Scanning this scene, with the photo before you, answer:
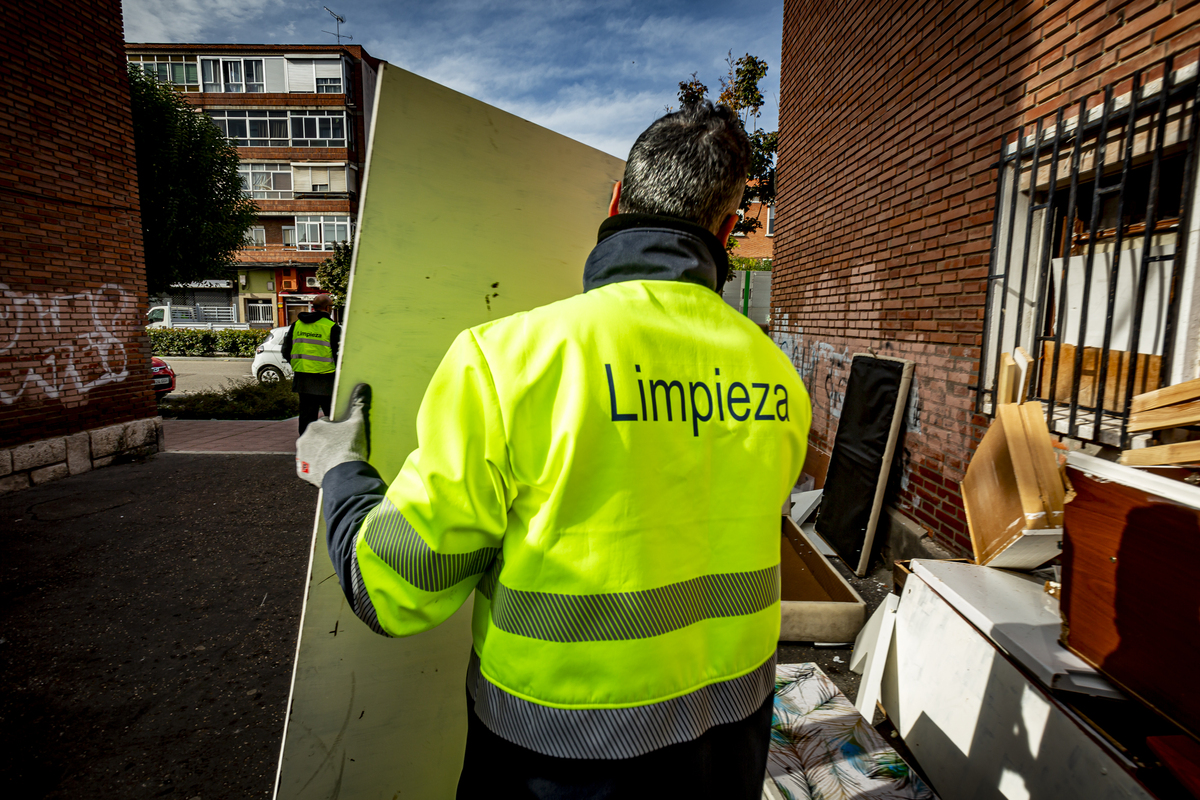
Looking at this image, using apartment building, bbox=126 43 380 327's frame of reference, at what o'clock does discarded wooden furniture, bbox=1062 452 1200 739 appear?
The discarded wooden furniture is roughly at 12 o'clock from the apartment building.

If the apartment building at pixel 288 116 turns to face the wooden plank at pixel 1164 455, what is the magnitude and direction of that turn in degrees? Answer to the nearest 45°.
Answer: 0° — it already faces it

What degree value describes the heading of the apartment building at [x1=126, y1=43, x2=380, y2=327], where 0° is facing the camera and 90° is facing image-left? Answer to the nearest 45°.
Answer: approximately 0°

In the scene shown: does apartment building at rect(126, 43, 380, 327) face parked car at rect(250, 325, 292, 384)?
yes

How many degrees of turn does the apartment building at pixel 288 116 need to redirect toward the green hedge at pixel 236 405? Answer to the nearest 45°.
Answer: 0° — it already faces it

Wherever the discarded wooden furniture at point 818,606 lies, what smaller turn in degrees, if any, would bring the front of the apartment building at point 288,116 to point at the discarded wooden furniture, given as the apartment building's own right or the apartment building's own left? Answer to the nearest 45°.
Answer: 0° — it already faces it

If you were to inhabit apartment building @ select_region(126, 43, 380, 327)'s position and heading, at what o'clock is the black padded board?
The black padded board is roughly at 12 o'clock from the apartment building.

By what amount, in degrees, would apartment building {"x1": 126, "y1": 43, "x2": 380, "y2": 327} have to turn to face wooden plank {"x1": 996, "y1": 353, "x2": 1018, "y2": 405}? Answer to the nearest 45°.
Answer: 0° — it already faces it

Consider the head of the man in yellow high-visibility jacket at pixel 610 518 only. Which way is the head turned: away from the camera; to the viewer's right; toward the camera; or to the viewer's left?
away from the camera

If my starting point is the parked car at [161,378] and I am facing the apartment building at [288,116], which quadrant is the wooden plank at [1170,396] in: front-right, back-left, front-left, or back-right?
back-right
